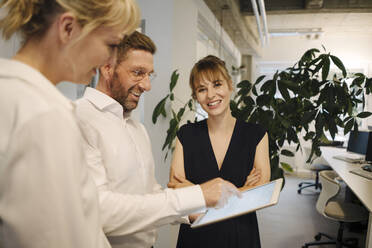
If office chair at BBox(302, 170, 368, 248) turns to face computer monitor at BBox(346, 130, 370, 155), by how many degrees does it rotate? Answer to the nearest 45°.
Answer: approximately 90° to its left

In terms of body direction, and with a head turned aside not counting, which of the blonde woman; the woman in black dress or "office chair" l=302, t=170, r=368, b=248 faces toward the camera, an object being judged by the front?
the woman in black dress

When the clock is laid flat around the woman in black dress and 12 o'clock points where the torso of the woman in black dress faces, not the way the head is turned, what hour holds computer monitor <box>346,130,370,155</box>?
The computer monitor is roughly at 7 o'clock from the woman in black dress.

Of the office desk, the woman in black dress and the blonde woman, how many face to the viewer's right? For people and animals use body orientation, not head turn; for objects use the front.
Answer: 1

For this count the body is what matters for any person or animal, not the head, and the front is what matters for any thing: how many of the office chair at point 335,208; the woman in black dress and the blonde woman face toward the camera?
1

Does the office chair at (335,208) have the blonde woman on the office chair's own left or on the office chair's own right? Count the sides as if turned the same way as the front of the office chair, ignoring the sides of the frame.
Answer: on the office chair's own right

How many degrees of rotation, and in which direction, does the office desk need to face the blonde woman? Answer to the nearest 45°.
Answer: approximately 45° to its left

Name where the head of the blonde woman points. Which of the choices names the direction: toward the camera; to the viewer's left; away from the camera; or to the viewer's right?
to the viewer's right

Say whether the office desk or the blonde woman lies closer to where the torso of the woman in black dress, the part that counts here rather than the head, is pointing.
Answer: the blonde woman

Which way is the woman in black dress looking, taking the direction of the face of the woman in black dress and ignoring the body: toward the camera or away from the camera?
toward the camera

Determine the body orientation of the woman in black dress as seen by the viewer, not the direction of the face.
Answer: toward the camera

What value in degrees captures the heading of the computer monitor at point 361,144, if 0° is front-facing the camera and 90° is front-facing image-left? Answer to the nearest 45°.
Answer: approximately 45°

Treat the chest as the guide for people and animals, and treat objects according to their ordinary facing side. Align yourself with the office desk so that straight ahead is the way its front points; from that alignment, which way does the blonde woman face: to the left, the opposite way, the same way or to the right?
the opposite way

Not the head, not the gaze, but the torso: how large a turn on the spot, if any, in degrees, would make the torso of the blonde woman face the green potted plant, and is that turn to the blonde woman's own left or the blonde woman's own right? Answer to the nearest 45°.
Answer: approximately 45° to the blonde woman's own left

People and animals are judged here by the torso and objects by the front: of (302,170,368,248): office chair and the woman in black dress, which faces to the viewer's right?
the office chair
